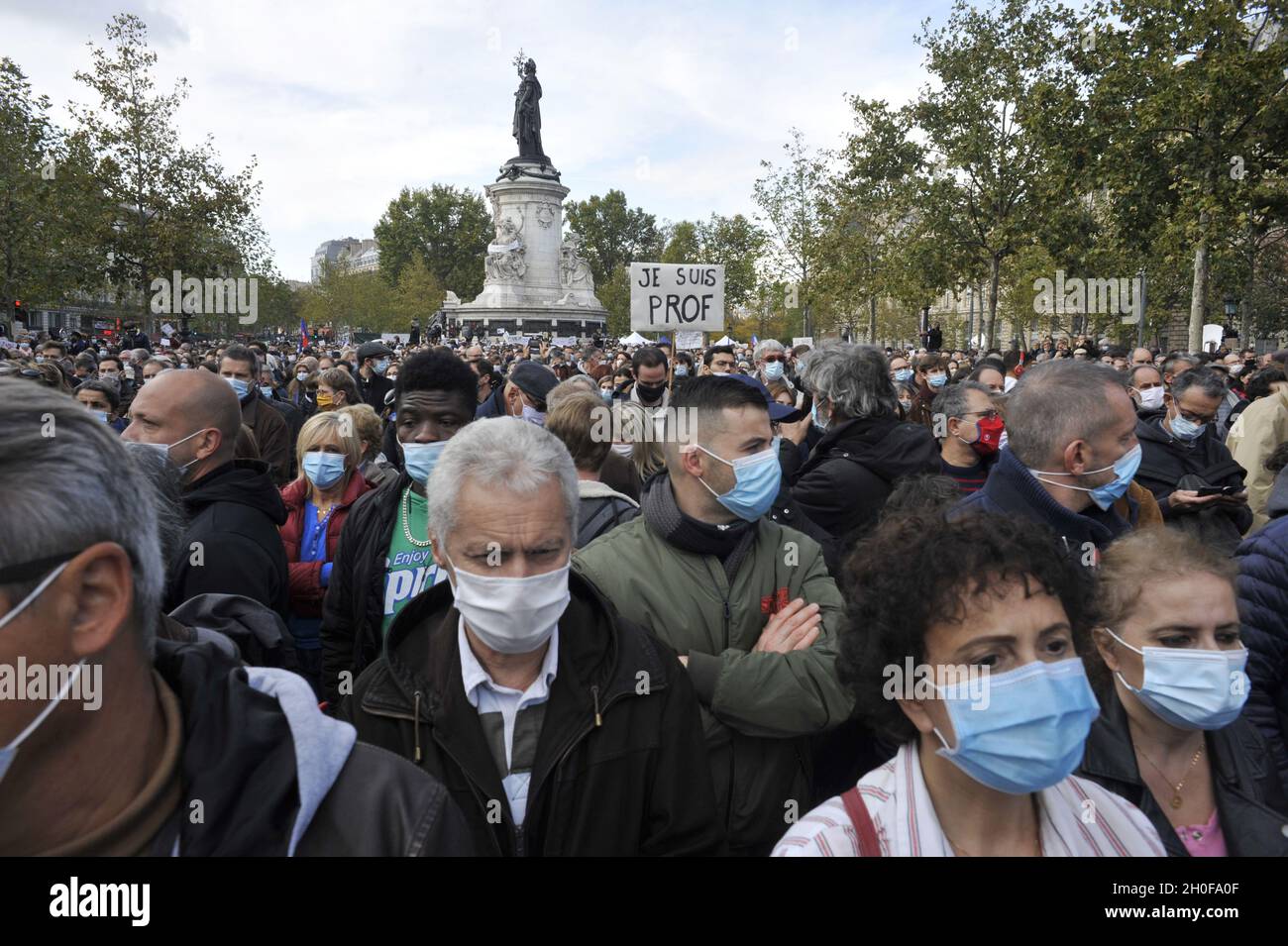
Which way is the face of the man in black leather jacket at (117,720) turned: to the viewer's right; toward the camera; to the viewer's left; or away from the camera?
to the viewer's left

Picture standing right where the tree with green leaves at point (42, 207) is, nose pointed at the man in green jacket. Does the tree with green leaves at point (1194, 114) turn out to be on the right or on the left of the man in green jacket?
left

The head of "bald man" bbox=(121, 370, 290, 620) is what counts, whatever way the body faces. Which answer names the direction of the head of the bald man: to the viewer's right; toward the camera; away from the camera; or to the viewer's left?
to the viewer's left

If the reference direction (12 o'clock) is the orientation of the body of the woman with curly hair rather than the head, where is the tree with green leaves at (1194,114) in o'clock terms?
The tree with green leaves is roughly at 8 o'clock from the woman with curly hair.

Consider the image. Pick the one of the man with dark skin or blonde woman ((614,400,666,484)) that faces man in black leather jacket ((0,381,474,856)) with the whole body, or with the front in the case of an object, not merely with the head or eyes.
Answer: the man with dark skin

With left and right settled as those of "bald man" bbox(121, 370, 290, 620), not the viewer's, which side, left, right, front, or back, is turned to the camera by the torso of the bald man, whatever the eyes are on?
left

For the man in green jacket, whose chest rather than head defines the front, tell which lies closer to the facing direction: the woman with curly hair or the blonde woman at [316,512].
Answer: the woman with curly hair

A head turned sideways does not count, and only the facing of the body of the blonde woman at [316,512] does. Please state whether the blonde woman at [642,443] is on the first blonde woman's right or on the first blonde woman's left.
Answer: on the first blonde woman's left
